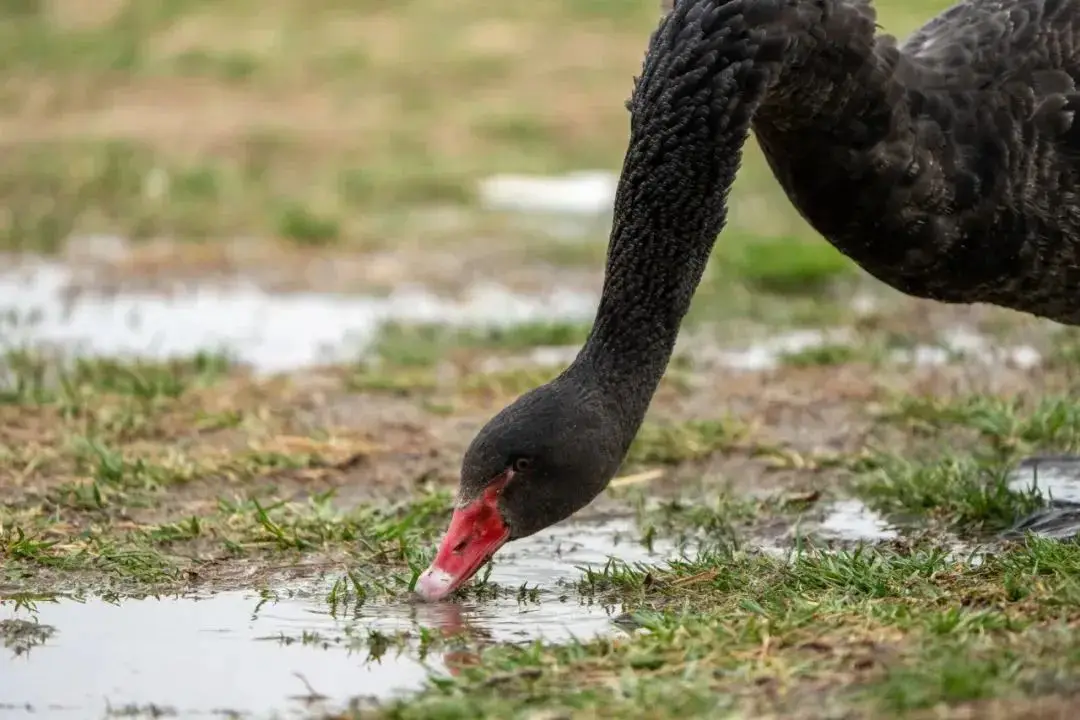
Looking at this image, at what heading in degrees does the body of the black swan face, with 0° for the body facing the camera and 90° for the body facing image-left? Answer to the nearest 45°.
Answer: approximately 90°
